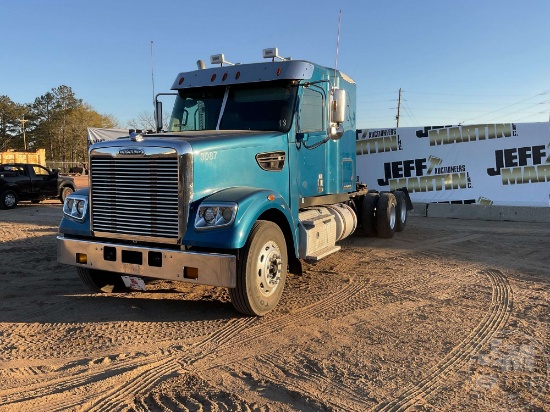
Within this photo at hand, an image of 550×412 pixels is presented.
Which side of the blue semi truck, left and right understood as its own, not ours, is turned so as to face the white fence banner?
back

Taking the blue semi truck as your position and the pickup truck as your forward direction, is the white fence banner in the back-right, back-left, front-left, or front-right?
front-right

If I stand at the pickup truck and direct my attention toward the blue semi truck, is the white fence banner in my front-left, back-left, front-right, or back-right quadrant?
front-left

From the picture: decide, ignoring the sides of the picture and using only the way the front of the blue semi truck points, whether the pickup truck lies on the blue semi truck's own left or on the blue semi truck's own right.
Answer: on the blue semi truck's own right

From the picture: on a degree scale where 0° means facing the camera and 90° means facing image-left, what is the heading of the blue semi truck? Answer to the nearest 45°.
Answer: approximately 45°
